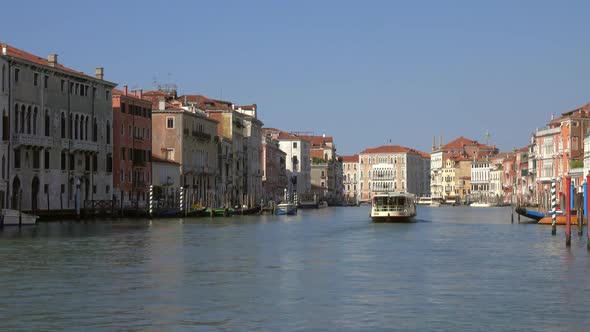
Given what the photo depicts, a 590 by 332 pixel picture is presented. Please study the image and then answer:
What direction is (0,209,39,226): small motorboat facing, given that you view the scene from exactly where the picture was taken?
facing to the right of the viewer
